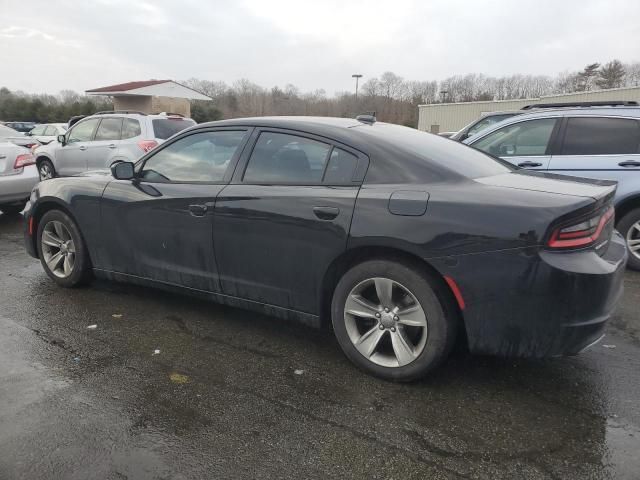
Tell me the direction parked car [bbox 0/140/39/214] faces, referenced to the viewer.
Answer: facing away from the viewer and to the left of the viewer

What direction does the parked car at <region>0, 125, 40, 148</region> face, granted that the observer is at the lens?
facing away from the viewer and to the left of the viewer

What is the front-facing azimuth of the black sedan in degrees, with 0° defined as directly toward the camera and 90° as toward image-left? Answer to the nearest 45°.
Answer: approximately 135°

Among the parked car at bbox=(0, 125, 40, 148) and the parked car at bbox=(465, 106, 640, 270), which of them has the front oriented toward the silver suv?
the parked car at bbox=(465, 106, 640, 270)

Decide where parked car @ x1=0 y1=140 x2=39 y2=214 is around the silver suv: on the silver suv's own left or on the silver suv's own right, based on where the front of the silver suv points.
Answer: on the silver suv's own left

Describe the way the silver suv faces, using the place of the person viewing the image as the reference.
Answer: facing away from the viewer and to the left of the viewer

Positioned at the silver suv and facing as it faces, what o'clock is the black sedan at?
The black sedan is roughly at 7 o'clock from the silver suv.

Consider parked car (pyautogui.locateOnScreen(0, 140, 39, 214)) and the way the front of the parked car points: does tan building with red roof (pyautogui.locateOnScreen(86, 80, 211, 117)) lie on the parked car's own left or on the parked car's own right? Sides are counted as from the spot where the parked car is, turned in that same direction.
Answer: on the parked car's own right

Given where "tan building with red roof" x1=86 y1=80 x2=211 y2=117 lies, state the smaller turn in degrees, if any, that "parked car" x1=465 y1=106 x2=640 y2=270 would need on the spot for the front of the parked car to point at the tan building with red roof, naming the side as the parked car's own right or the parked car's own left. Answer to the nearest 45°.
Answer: approximately 45° to the parked car's own right

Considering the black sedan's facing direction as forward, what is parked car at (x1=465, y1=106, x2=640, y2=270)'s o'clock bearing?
The parked car is roughly at 3 o'clock from the black sedan.

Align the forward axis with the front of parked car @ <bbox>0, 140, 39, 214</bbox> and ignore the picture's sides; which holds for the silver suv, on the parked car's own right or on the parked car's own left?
on the parked car's own right

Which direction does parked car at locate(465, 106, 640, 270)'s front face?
to the viewer's left

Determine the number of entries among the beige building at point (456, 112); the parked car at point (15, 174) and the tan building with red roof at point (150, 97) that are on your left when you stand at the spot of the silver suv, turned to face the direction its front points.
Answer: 1
